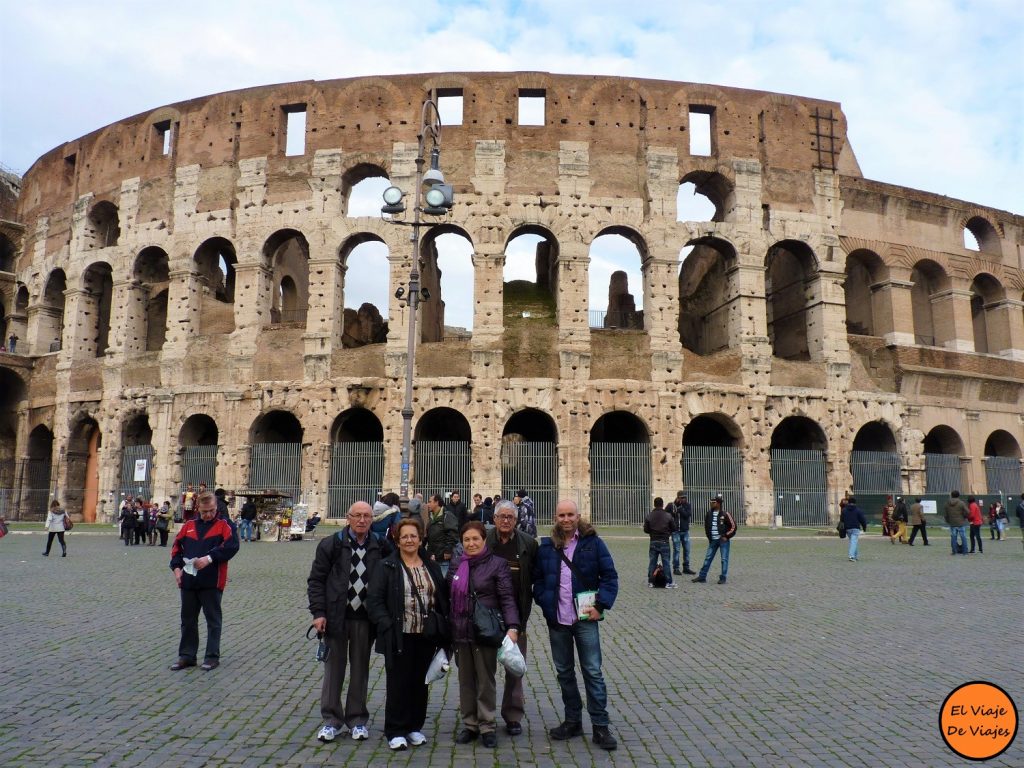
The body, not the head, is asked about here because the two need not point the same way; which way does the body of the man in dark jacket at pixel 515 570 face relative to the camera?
toward the camera

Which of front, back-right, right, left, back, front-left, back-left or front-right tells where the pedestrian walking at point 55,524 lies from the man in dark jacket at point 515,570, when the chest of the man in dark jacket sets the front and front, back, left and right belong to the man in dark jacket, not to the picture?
back-right

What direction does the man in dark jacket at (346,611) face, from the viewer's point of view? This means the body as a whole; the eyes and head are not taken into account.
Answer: toward the camera

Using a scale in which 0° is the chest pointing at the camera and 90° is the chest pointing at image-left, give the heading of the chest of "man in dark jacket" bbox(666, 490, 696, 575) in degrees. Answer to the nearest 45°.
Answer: approximately 0°

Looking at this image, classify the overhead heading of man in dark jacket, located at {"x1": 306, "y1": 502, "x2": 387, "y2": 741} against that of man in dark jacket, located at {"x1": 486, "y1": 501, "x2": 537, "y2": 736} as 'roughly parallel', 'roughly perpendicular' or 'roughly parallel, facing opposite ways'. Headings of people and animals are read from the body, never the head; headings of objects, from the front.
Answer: roughly parallel

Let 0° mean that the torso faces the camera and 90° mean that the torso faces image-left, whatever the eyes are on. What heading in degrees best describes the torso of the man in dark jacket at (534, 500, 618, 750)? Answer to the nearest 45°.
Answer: approximately 0°

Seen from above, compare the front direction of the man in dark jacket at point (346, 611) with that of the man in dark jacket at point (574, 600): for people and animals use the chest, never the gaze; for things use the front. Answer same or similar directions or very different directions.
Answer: same or similar directions

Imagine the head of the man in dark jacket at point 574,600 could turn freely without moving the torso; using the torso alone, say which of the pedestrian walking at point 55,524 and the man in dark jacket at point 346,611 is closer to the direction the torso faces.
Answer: the man in dark jacket

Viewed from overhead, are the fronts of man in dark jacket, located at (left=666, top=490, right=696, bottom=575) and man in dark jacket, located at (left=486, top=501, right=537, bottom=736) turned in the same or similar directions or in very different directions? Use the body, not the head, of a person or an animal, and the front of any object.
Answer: same or similar directions

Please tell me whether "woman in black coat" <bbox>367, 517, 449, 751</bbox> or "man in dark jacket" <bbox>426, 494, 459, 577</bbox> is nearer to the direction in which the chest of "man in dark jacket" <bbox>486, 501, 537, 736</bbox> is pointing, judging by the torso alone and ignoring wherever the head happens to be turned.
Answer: the woman in black coat

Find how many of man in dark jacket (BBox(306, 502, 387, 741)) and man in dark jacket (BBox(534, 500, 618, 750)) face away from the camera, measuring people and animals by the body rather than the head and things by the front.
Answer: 0

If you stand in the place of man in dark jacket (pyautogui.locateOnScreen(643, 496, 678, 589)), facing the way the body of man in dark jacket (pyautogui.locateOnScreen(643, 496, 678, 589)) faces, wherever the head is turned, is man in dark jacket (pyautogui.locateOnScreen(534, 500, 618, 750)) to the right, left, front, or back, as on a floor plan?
back

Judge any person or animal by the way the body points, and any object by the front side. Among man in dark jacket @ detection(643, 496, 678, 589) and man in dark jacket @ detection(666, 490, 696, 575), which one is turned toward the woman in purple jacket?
man in dark jacket @ detection(666, 490, 696, 575)

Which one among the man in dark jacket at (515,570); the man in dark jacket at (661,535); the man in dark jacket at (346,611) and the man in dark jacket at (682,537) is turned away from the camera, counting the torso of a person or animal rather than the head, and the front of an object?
the man in dark jacket at (661,535)

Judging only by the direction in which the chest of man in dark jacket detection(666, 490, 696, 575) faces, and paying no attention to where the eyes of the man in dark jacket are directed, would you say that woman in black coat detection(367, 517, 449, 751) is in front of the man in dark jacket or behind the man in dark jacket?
in front
